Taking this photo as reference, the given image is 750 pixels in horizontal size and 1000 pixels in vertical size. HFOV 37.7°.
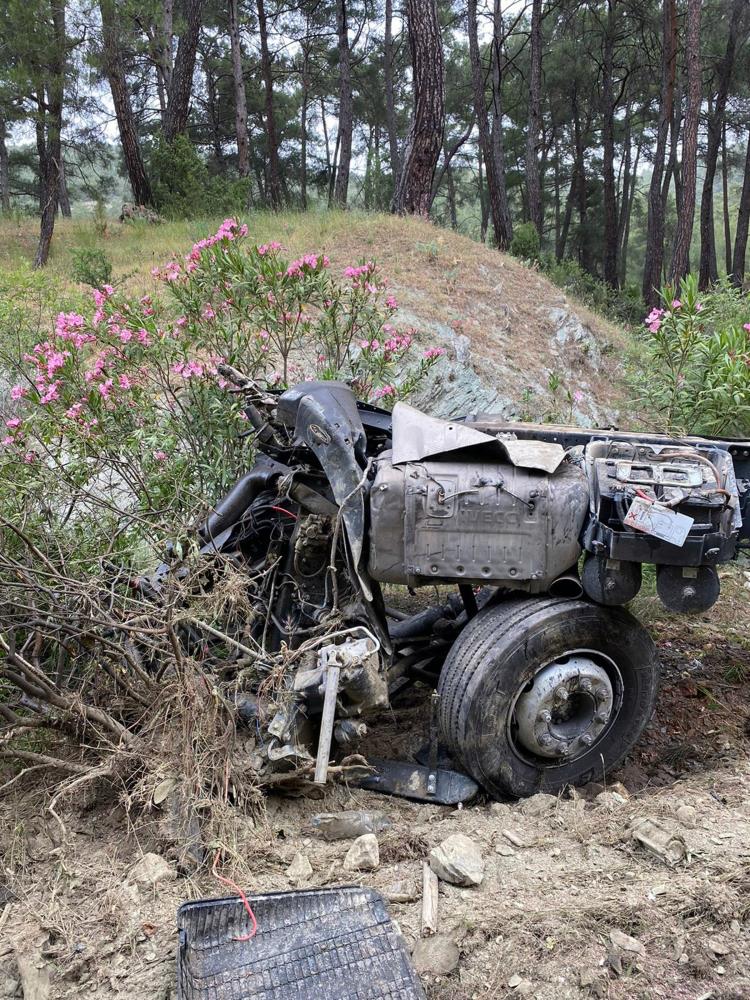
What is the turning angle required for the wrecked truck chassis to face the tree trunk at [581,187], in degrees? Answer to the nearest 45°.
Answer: approximately 90° to its right

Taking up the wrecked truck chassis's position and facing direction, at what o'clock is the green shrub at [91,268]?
The green shrub is roughly at 2 o'clock from the wrecked truck chassis.

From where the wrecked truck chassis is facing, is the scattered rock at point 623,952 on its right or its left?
on its left

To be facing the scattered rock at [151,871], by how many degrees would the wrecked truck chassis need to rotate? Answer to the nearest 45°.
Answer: approximately 45° to its left

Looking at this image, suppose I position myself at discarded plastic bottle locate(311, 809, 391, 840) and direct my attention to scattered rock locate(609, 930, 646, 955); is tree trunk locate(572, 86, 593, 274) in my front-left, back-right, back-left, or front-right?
back-left

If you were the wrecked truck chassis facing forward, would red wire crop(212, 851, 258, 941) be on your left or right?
on your left

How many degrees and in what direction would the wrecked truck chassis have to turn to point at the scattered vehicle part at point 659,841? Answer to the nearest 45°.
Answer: approximately 135° to its left

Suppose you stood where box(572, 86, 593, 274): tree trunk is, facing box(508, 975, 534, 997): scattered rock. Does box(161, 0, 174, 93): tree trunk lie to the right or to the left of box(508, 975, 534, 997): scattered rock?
right

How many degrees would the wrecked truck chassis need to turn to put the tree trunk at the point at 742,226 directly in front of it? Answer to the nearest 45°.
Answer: approximately 90° to its right

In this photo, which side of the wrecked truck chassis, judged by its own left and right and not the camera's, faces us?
left

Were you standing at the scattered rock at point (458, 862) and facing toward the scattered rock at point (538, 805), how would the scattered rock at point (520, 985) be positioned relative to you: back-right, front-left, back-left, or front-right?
back-right

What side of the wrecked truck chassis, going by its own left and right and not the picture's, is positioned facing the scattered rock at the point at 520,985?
left

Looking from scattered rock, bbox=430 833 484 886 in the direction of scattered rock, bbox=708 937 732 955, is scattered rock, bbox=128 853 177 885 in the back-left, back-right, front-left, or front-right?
back-right

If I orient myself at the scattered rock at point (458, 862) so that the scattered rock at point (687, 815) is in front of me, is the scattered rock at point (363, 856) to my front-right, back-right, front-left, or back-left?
back-left
